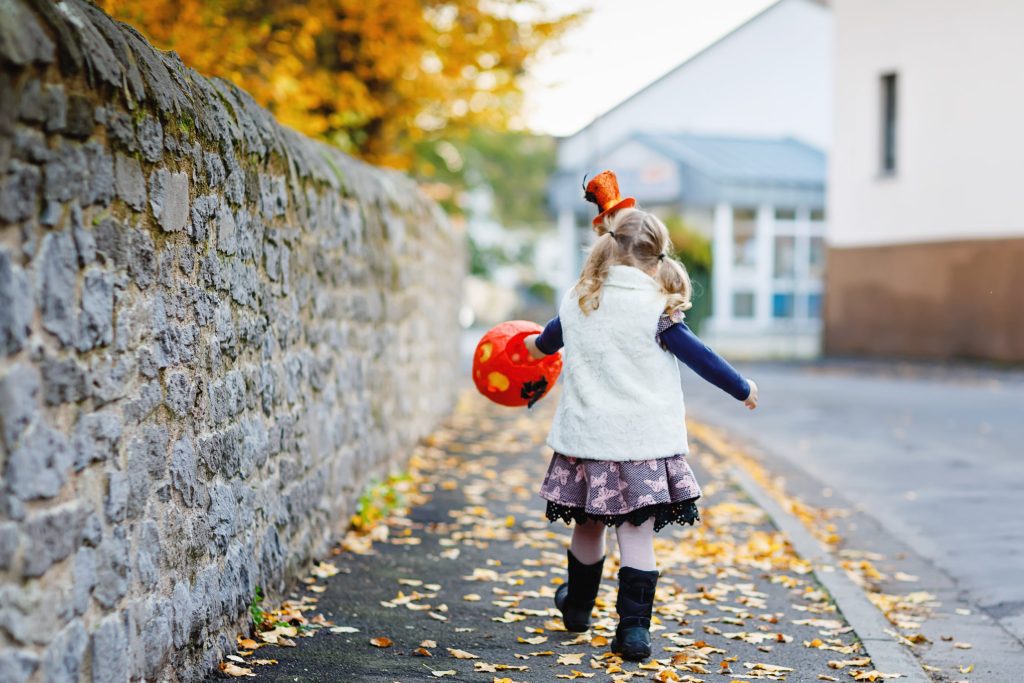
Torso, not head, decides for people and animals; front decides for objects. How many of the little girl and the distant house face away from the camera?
1

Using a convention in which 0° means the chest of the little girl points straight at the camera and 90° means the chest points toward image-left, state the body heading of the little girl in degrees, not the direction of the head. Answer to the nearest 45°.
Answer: approximately 180°

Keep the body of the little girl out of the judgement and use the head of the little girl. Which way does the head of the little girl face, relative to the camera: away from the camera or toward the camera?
away from the camera

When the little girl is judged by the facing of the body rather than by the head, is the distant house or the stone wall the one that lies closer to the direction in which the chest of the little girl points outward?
the distant house

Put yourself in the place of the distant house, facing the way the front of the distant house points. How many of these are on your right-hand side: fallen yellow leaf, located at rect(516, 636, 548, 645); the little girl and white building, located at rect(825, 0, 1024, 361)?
0

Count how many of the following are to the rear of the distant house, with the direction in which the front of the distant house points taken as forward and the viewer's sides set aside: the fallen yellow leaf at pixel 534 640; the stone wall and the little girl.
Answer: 0

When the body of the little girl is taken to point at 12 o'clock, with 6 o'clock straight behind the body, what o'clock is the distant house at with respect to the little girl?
The distant house is roughly at 12 o'clock from the little girl.

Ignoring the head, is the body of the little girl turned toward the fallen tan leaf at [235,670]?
no

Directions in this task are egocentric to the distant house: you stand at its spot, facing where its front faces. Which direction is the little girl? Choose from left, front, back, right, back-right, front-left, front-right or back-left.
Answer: front-left

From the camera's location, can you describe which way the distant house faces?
facing the viewer and to the left of the viewer

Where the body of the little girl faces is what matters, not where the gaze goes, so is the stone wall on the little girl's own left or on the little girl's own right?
on the little girl's own left

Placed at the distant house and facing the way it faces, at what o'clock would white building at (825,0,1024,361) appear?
The white building is roughly at 10 o'clock from the distant house.

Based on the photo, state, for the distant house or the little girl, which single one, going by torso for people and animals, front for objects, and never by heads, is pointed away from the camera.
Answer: the little girl
